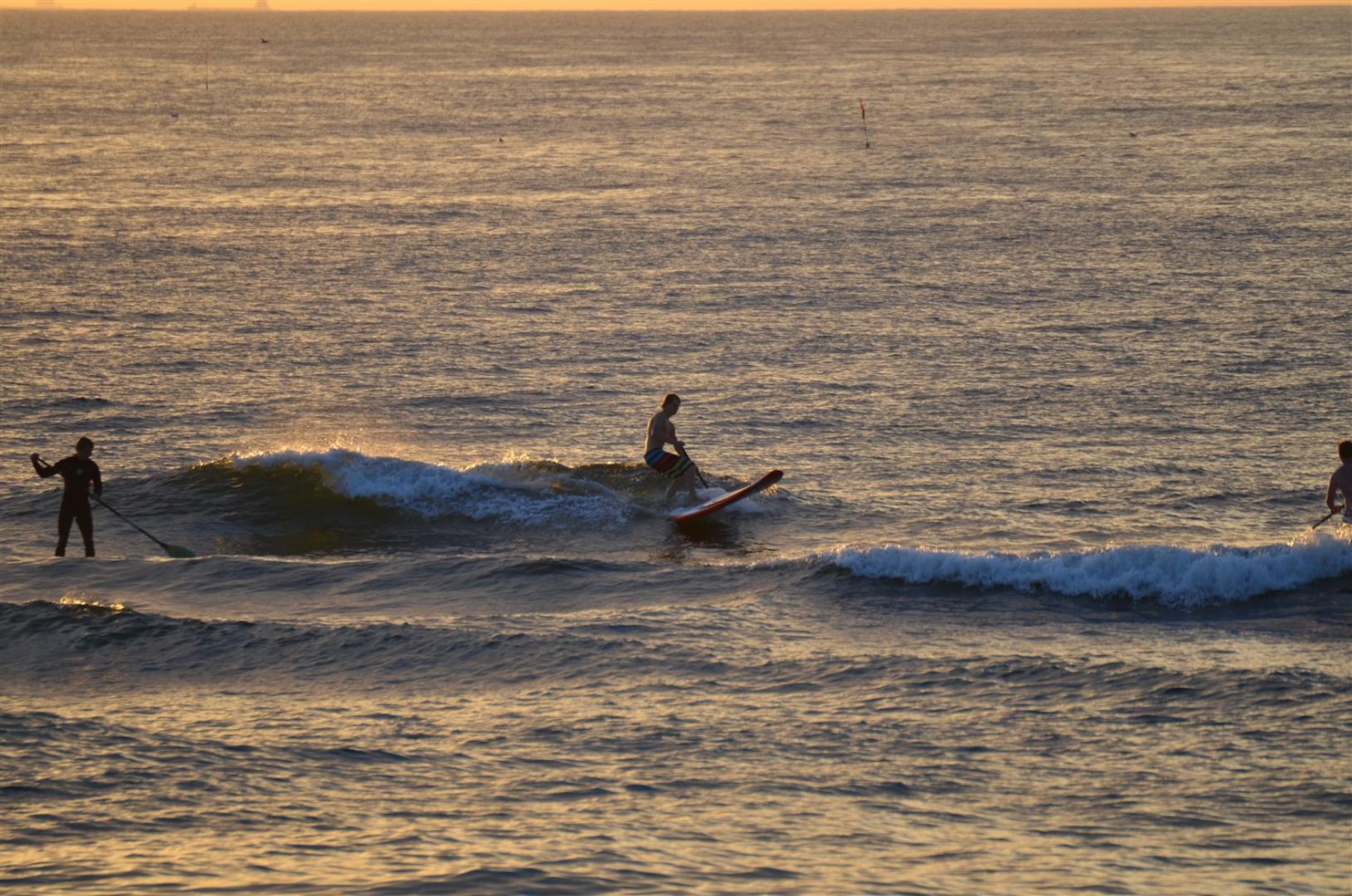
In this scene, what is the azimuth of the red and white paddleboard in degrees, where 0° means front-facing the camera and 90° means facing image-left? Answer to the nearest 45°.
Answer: approximately 270°

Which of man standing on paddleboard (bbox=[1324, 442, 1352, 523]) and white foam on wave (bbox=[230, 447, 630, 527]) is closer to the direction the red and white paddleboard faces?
the man standing on paddleboard

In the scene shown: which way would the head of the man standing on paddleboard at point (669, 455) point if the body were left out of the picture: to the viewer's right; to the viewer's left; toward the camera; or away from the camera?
to the viewer's right
